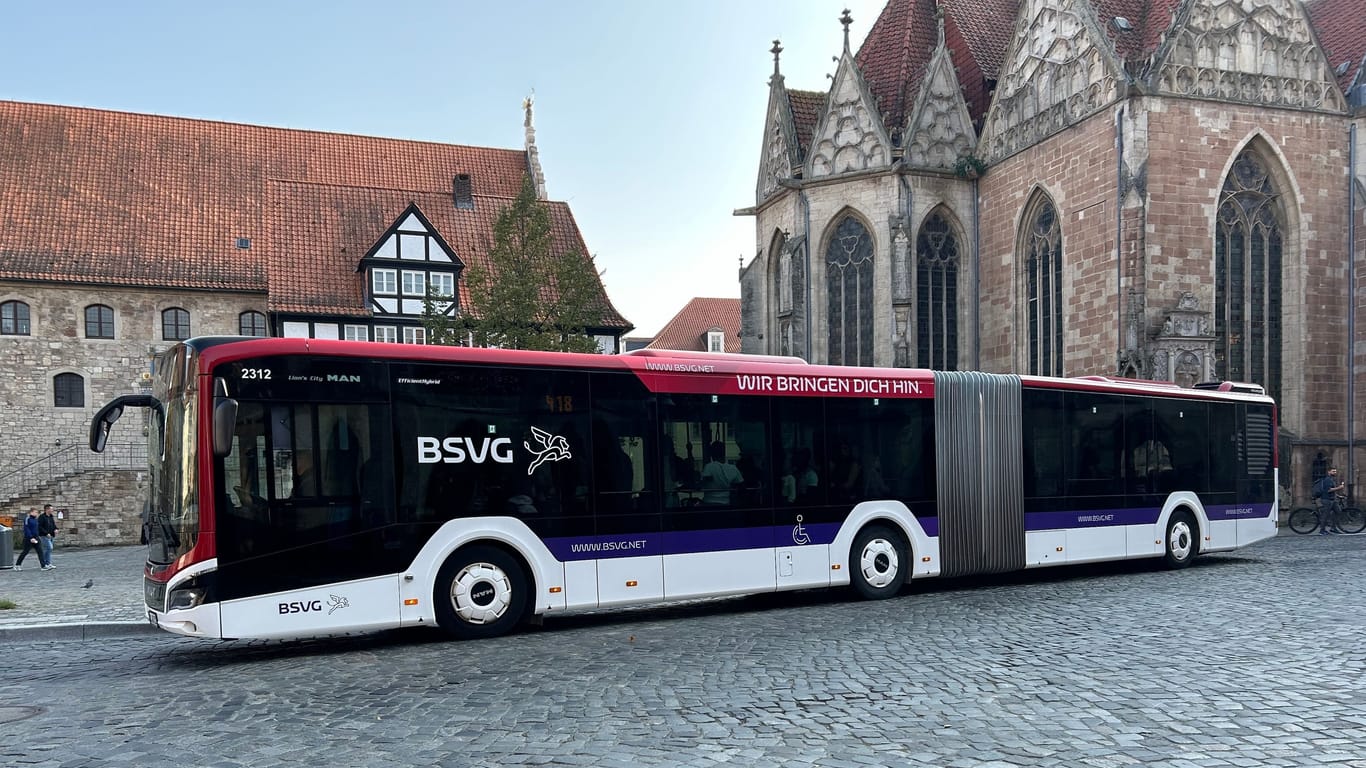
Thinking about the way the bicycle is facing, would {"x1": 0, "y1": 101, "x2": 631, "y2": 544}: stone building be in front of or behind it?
behind

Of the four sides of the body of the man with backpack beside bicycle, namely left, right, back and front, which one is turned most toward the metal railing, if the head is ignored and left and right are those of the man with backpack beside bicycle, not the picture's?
back

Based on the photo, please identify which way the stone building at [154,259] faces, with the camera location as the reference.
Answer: facing the viewer

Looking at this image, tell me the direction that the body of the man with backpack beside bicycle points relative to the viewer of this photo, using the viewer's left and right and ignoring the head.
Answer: facing to the right of the viewer

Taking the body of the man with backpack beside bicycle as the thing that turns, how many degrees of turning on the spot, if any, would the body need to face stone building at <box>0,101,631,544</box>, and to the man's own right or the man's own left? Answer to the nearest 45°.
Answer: approximately 180°

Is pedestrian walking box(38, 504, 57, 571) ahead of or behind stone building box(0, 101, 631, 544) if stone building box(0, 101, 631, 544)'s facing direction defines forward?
ahead

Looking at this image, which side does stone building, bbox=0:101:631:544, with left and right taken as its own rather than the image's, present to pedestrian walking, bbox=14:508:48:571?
front

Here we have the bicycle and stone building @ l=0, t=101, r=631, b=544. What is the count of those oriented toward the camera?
1

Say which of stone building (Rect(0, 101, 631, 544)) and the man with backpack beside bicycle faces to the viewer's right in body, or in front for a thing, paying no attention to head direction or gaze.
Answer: the man with backpack beside bicycle

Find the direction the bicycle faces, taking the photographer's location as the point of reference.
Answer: facing to the right of the viewer
